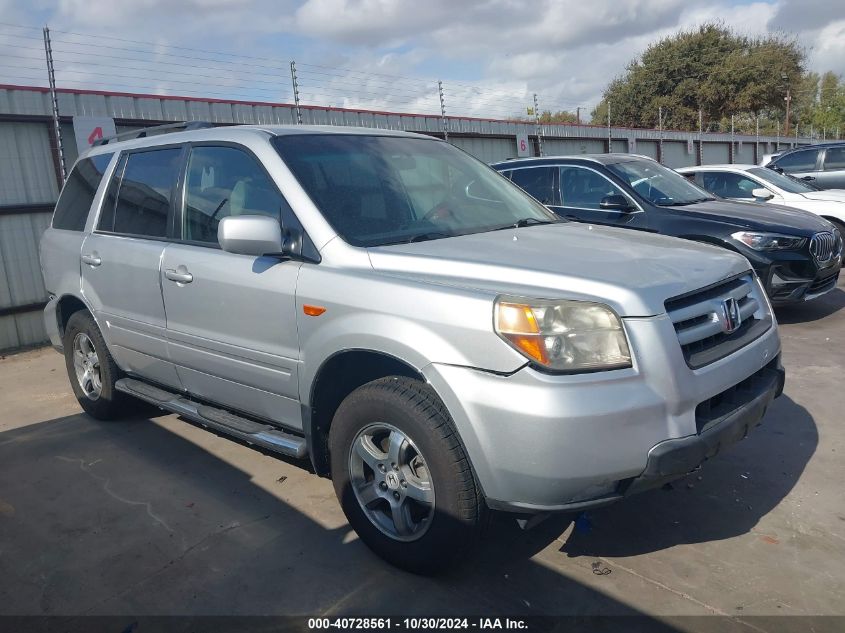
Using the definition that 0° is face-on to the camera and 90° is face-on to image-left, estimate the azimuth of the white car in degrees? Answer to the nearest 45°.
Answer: approximately 315°

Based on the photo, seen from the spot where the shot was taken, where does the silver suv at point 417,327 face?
facing the viewer and to the right of the viewer

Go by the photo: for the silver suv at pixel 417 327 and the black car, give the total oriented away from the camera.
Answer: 0

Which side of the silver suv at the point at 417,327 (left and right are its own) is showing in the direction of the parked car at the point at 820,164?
left

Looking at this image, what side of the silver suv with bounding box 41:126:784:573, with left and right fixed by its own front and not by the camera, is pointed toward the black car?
left

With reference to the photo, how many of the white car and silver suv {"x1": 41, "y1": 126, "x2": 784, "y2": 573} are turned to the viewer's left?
0

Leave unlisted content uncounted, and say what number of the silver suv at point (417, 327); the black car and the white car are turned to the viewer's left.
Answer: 0

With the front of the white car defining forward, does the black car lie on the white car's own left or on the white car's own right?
on the white car's own right

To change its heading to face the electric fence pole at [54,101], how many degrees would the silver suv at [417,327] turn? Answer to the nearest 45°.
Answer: approximately 180°

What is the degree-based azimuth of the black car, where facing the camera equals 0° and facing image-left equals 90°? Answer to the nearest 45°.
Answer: approximately 315°

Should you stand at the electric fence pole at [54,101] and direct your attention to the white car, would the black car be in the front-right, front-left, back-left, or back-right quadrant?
front-right

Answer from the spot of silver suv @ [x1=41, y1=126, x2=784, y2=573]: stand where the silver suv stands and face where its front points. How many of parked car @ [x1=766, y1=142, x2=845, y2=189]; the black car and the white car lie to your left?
3

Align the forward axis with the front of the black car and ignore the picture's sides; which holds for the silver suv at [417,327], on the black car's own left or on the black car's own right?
on the black car's own right

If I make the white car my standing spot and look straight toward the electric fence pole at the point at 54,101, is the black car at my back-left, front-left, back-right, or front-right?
front-left

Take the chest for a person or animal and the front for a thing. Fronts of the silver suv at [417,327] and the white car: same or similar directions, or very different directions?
same or similar directions

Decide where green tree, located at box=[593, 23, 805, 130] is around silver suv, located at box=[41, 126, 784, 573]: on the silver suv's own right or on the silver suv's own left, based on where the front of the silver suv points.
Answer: on the silver suv's own left

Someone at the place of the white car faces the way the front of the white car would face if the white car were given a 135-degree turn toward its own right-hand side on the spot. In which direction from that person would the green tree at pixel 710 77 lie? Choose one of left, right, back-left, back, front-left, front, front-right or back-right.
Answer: right
